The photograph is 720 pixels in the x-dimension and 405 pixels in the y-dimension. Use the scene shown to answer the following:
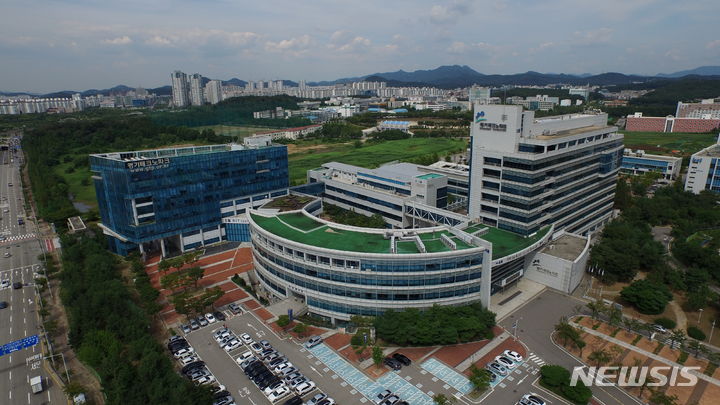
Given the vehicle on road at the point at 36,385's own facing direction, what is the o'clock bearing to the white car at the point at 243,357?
The white car is roughly at 4 o'clock from the vehicle on road.

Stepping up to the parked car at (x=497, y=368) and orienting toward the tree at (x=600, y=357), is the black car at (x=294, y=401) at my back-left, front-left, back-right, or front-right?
back-right

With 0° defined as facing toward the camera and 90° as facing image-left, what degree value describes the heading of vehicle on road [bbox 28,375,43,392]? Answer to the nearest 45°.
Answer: approximately 180°

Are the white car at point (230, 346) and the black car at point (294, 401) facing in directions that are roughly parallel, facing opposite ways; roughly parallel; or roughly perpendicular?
roughly parallel

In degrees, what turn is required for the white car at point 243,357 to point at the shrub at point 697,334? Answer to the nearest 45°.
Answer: approximately 135° to its left

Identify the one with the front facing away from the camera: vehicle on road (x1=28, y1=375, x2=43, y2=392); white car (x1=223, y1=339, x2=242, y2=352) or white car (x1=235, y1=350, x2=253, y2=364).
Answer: the vehicle on road

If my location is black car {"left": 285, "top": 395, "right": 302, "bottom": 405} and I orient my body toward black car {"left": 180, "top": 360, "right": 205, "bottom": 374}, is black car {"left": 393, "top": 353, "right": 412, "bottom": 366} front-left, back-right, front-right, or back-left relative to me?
back-right

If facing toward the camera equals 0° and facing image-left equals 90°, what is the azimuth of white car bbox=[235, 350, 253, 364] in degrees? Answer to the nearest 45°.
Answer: approximately 45°
